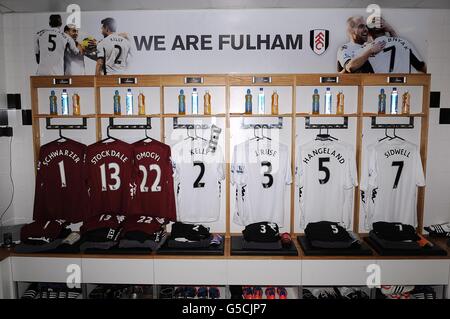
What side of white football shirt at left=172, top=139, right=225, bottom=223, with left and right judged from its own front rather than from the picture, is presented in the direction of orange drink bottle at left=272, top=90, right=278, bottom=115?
right

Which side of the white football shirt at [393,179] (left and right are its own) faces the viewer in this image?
back

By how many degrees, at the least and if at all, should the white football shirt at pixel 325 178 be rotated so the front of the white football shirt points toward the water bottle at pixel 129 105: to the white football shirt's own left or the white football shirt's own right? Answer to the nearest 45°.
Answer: approximately 90° to the white football shirt's own left

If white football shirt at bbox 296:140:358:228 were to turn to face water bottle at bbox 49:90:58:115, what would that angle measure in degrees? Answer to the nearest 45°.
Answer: approximately 90° to its left

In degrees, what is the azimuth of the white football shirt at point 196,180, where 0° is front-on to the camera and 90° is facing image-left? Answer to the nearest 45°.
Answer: approximately 180°

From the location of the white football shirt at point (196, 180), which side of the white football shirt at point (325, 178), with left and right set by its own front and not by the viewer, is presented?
left

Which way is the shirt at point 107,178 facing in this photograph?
away from the camera

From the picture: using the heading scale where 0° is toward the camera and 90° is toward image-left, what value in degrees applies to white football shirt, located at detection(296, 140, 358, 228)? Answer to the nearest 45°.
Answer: approximately 180°
